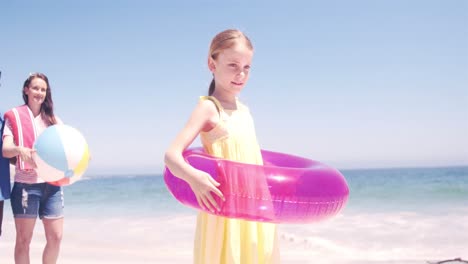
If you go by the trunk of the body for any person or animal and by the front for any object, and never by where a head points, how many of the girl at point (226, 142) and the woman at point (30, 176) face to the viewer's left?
0

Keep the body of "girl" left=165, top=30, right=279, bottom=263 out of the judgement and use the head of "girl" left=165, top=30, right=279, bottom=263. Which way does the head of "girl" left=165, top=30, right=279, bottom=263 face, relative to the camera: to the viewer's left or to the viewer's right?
to the viewer's right

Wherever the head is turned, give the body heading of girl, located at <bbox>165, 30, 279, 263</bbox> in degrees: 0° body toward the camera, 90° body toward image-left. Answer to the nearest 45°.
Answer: approximately 315°

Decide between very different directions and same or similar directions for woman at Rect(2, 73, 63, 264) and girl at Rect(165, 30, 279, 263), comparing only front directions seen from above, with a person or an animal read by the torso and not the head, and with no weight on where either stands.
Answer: same or similar directions

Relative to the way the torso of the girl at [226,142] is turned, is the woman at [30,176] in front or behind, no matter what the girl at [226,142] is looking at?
behind

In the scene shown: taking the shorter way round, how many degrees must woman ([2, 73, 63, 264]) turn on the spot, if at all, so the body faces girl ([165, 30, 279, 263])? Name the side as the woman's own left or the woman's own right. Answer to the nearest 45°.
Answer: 0° — they already face them

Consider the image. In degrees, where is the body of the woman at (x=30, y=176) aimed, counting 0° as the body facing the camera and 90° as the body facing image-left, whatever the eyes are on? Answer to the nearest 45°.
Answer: approximately 0°
